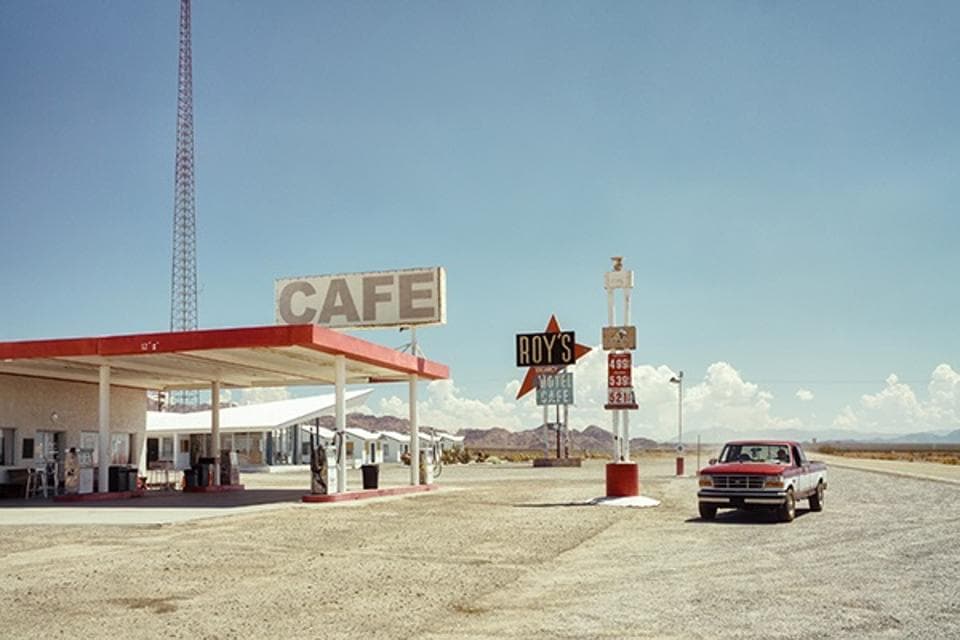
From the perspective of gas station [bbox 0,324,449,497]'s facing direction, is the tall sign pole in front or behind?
in front

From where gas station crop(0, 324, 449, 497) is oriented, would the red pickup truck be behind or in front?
in front

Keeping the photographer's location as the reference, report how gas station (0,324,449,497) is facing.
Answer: facing the viewer and to the right of the viewer
